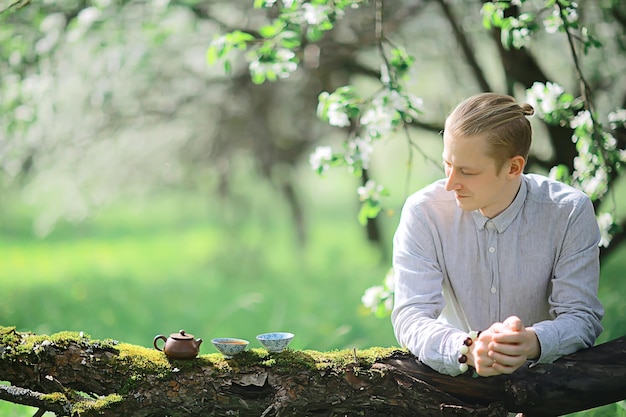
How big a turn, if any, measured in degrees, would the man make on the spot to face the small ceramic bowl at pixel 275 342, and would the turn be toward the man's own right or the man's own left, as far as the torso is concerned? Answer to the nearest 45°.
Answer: approximately 90° to the man's own right

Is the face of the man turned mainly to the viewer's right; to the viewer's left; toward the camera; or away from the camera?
to the viewer's left

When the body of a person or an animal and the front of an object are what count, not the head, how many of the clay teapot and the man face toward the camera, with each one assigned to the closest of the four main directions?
1

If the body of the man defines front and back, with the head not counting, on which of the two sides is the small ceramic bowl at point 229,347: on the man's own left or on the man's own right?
on the man's own right

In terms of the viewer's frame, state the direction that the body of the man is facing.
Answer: toward the camera
